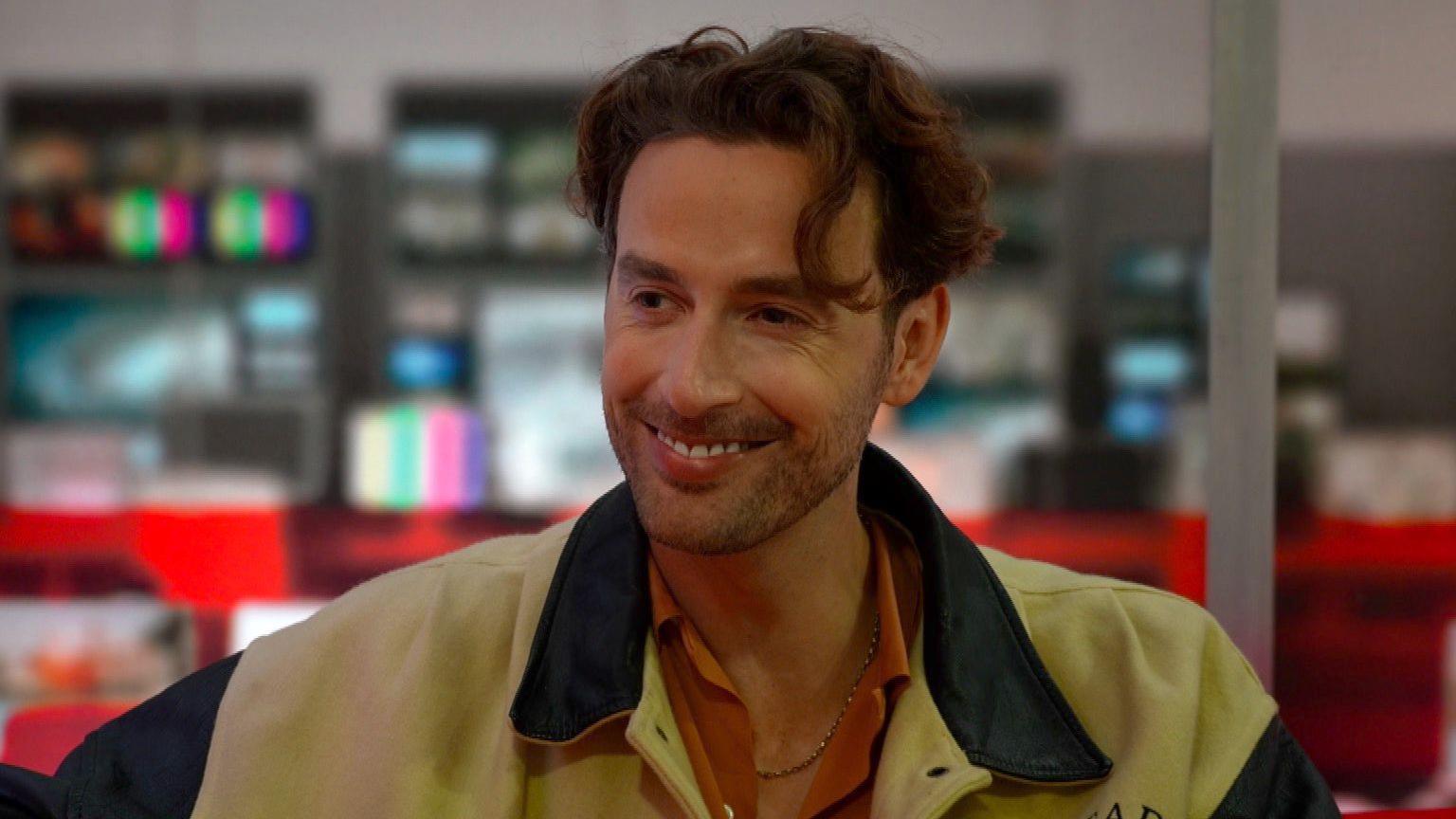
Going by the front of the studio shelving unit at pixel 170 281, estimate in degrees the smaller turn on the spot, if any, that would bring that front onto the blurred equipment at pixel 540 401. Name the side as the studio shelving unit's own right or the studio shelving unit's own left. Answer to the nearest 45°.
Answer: approximately 45° to the studio shelving unit's own left

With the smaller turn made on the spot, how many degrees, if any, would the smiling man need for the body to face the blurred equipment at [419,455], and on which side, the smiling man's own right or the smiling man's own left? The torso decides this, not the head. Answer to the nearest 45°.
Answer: approximately 180°

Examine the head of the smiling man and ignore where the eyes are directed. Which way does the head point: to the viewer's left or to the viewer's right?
to the viewer's left

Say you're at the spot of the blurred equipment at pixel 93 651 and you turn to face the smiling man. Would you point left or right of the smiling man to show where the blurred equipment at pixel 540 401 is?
left
